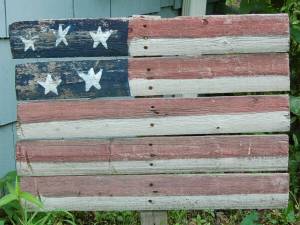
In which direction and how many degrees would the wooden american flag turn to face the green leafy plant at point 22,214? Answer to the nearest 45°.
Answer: approximately 90° to its right

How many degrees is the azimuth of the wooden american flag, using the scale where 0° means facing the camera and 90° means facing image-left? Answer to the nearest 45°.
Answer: approximately 0°
